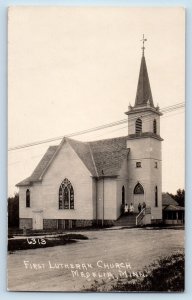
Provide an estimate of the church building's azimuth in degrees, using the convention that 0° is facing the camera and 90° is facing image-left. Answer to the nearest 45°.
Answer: approximately 315°
